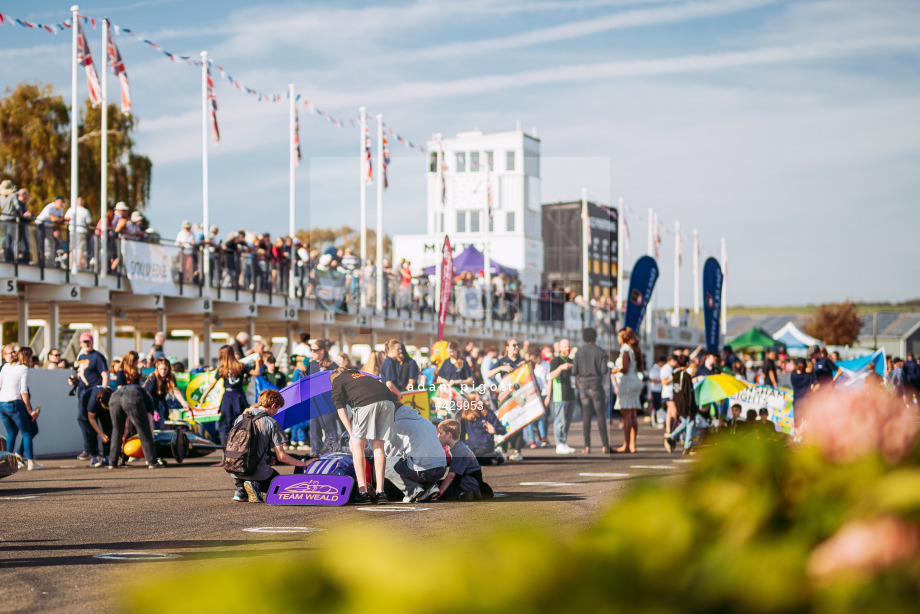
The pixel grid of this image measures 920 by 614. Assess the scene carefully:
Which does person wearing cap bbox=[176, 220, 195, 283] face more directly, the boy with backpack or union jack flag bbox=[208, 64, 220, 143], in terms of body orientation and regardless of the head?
the boy with backpack

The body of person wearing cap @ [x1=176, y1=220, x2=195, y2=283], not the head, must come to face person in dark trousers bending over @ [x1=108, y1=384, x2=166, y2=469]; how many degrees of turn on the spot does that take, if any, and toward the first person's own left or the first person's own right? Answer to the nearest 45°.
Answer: approximately 45° to the first person's own right

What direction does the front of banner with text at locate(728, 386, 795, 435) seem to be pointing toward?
toward the camera

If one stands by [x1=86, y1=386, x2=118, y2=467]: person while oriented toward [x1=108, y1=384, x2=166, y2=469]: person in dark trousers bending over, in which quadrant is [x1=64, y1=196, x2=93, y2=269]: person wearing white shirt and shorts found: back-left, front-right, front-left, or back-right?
back-left

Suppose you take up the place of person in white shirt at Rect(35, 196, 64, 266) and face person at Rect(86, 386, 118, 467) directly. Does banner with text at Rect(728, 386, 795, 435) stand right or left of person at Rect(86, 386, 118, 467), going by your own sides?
left

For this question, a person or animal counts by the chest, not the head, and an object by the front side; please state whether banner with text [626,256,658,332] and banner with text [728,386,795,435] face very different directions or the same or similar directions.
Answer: same or similar directions

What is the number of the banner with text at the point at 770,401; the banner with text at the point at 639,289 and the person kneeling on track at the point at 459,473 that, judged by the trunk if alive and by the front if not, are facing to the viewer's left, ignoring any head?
1

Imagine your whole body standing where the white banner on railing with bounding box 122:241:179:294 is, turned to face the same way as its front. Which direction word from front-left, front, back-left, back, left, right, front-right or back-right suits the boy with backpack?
front

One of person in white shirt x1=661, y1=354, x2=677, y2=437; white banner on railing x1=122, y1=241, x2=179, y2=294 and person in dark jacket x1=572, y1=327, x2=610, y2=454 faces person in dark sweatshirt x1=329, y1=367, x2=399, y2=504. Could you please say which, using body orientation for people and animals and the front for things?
the white banner on railing

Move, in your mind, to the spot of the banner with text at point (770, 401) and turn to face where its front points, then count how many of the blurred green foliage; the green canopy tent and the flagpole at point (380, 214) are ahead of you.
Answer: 1

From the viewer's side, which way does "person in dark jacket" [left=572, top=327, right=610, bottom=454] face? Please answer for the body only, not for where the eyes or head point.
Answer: away from the camera

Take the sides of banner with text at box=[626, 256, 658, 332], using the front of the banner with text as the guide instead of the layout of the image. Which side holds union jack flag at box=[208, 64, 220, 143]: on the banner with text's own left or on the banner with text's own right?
on the banner with text's own right

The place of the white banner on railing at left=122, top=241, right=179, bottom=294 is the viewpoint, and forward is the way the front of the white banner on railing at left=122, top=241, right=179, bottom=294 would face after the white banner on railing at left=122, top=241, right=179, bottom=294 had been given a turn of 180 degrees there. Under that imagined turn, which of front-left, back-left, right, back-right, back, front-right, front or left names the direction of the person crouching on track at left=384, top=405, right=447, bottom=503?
back

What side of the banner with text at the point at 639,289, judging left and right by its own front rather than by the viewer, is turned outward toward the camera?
front

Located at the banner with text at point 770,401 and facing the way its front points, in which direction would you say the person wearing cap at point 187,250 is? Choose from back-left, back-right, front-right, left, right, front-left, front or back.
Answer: right
